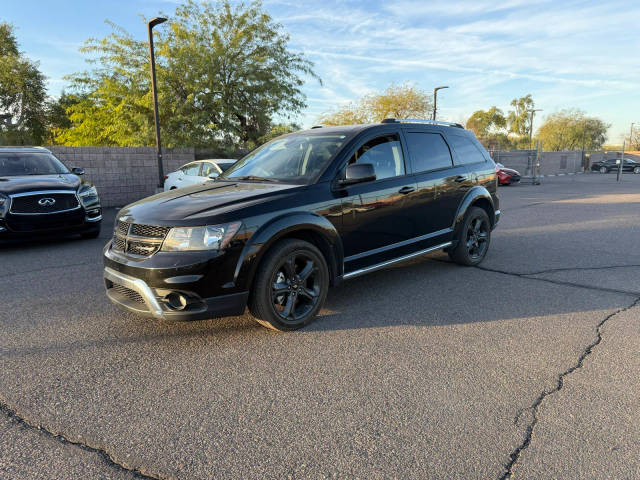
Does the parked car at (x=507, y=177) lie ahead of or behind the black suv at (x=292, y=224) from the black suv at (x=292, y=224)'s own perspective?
behind

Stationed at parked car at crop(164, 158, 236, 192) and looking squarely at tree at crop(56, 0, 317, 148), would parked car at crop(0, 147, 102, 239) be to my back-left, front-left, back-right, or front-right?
back-left

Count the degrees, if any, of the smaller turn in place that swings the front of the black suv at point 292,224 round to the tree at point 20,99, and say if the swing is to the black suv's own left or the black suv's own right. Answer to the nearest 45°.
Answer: approximately 90° to the black suv's own right

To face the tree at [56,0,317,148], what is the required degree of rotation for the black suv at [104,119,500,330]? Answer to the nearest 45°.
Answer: approximately 135° to its right

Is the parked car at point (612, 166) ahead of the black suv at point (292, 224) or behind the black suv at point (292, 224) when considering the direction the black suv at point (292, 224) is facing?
behind

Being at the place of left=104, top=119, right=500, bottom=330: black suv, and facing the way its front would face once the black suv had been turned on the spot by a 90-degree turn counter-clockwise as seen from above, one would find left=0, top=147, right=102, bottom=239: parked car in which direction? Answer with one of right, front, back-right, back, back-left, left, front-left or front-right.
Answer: back

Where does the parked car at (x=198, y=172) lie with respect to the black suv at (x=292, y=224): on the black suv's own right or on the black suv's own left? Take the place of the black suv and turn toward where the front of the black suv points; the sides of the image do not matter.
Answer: on the black suv's own right

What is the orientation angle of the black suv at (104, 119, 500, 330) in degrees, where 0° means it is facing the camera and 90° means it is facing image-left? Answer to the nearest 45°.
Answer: approximately 45°

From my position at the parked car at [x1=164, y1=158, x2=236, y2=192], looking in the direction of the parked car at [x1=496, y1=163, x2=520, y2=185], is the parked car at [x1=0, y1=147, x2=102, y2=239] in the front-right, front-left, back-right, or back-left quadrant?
back-right

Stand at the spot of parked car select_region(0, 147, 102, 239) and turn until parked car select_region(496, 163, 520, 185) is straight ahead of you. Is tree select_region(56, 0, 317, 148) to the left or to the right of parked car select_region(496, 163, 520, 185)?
left
